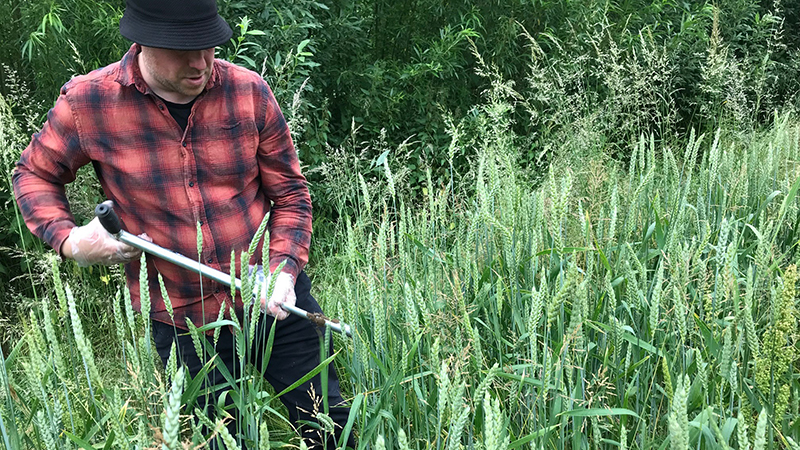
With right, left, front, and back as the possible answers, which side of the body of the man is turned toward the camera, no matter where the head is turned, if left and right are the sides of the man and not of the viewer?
front

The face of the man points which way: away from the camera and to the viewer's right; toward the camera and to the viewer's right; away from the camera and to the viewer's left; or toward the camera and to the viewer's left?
toward the camera and to the viewer's right
